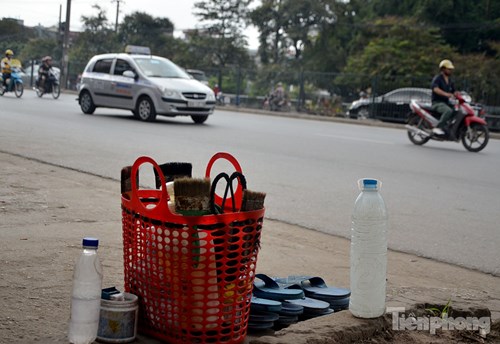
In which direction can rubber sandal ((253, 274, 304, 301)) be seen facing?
to the viewer's left

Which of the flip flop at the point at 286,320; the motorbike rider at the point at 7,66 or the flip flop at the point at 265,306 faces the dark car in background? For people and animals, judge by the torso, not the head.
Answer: the motorbike rider

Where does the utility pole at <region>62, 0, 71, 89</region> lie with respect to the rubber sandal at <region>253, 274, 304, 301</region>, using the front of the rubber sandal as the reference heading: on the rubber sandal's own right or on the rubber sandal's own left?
on the rubber sandal's own right

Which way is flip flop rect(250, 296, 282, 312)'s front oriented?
to the viewer's left

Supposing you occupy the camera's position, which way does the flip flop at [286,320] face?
facing to the left of the viewer

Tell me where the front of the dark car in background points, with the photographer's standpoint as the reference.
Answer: facing to the left of the viewer

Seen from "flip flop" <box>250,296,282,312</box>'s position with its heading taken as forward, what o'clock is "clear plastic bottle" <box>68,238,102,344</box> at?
The clear plastic bottle is roughly at 11 o'clock from the flip flop.

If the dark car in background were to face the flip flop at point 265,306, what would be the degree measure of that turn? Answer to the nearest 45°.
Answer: approximately 90° to its left

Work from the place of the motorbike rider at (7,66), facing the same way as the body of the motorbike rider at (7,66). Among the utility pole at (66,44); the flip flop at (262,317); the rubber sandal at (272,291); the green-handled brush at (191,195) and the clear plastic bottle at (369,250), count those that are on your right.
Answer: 4
